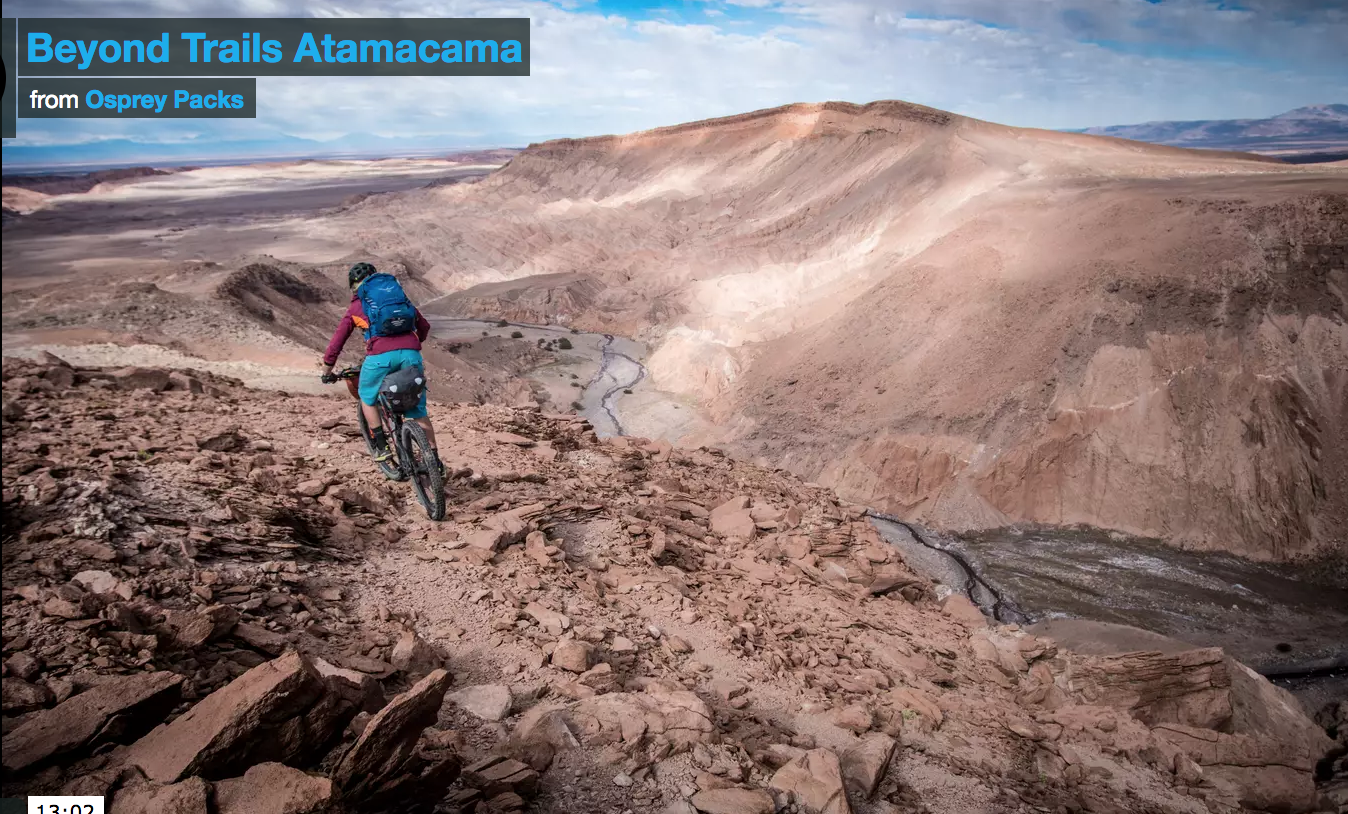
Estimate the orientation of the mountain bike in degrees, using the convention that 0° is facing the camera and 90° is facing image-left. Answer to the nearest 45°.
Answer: approximately 135°
